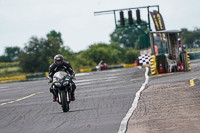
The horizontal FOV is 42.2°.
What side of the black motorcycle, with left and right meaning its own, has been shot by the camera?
front
